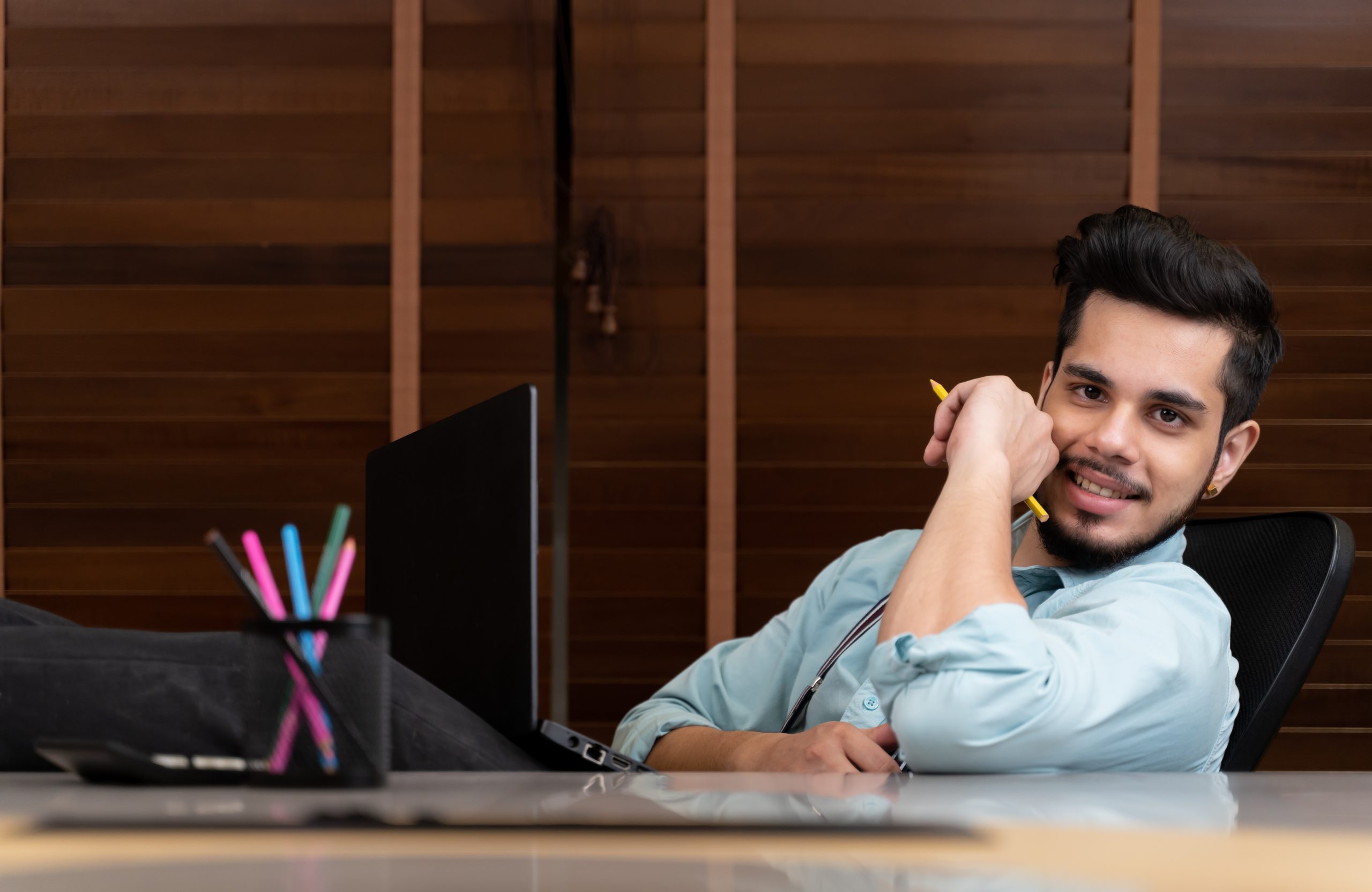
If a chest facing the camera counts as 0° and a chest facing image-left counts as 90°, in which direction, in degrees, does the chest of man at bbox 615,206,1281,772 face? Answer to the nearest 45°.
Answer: approximately 45°

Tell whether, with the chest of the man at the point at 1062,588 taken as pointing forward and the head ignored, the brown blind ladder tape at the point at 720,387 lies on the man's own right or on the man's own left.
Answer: on the man's own right

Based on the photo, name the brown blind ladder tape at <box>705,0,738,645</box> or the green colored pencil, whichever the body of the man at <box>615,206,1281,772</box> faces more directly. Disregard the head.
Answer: the green colored pencil

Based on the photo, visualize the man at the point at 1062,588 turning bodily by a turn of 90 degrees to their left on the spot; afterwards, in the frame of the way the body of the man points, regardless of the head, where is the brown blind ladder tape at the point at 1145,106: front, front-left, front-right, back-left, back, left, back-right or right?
back-left

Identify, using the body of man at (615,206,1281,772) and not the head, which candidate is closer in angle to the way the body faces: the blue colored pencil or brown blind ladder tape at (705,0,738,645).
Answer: the blue colored pencil

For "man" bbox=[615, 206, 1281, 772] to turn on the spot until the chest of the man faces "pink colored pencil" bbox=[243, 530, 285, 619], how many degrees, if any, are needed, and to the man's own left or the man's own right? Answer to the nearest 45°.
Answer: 0° — they already face it

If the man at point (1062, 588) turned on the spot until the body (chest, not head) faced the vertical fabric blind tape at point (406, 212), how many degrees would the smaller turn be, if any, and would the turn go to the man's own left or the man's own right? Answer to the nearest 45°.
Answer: approximately 90° to the man's own right
